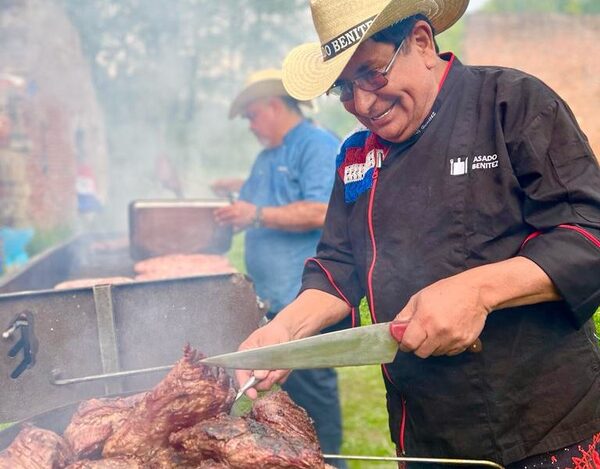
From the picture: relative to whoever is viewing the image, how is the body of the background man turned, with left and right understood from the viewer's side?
facing to the left of the viewer

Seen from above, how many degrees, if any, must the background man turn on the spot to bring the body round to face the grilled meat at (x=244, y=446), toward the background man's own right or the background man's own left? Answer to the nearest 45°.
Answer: approximately 90° to the background man's own left

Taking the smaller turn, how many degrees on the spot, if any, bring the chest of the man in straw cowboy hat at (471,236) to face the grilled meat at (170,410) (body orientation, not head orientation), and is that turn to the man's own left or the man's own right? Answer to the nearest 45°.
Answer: approximately 45° to the man's own right

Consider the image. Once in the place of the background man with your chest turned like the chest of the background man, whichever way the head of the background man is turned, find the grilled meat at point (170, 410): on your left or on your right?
on your left

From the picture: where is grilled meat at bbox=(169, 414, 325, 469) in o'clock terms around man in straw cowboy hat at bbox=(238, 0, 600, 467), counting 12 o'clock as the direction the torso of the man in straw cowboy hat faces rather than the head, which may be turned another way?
The grilled meat is roughly at 1 o'clock from the man in straw cowboy hat.

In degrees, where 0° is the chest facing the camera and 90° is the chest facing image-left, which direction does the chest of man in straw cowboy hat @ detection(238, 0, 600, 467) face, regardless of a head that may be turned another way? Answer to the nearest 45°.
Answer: approximately 45°

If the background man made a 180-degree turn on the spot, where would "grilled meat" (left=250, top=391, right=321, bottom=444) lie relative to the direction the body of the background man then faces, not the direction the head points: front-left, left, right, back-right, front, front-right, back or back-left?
right
